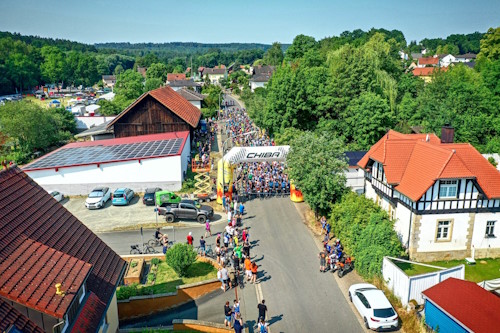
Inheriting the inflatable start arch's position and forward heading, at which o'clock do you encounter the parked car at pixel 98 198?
The parked car is roughly at 3 o'clock from the inflatable start arch.

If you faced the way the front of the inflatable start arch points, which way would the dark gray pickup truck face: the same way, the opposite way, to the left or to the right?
to the left

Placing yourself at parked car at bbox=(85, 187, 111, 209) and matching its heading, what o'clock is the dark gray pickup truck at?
The dark gray pickup truck is roughly at 9 o'clock from the parked car.

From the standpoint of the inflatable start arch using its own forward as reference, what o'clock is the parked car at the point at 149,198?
The parked car is roughly at 3 o'clock from the inflatable start arch.

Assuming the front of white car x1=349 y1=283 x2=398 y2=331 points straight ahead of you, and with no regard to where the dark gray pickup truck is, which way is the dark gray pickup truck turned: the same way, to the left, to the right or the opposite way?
to the right

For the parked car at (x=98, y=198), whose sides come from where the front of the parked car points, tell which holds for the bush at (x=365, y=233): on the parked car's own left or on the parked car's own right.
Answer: on the parked car's own left

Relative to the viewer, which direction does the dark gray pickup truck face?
to the viewer's right

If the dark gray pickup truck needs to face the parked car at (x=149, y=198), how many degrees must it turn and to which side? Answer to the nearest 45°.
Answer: approximately 135° to its left
